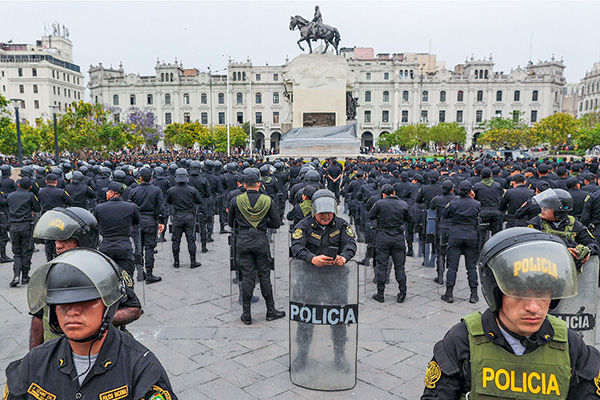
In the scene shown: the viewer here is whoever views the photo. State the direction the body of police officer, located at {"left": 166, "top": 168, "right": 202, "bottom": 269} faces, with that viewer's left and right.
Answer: facing away from the viewer

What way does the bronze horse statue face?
to the viewer's left

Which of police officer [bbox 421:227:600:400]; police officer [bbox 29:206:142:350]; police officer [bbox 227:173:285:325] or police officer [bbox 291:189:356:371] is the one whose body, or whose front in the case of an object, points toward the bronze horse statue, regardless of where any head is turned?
police officer [bbox 227:173:285:325]

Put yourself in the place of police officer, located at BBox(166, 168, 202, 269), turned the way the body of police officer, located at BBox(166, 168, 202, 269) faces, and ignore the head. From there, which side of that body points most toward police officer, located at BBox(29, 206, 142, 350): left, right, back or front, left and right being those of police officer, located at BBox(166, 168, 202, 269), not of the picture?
back

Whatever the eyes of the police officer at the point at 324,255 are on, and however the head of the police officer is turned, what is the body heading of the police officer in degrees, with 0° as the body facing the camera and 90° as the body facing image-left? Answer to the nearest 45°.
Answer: approximately 0°

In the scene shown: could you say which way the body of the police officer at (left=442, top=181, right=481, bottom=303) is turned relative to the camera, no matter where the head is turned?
away from the camera

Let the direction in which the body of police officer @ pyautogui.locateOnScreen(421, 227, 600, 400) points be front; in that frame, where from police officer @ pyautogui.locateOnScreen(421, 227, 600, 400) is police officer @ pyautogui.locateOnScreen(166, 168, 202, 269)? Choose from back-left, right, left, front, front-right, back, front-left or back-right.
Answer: back-right

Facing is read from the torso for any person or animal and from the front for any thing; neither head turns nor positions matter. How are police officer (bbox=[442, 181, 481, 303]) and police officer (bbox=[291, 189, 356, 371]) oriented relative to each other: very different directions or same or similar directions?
very different directions

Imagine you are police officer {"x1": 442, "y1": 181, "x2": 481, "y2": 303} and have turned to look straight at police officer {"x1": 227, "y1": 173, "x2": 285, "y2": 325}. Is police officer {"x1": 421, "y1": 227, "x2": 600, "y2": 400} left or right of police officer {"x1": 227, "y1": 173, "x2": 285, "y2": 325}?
left

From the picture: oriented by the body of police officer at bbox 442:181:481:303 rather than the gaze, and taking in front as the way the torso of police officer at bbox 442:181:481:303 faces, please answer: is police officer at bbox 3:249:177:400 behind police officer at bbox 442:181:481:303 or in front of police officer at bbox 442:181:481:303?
behind

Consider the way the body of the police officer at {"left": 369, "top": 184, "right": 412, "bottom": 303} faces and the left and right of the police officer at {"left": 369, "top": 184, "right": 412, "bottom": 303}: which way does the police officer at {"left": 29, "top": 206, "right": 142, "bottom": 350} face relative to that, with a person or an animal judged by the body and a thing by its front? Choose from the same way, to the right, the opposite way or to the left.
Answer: the opposite way

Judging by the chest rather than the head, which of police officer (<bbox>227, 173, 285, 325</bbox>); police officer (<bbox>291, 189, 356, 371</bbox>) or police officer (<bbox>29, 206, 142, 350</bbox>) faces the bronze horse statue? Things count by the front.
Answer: police officer (<bbox>227, 173, 285, 325</bbox>)

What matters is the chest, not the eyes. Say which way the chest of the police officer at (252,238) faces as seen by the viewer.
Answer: away from the camera
